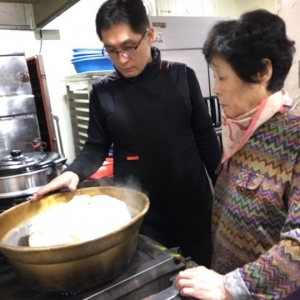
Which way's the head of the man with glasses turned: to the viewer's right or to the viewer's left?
to the viewer's left

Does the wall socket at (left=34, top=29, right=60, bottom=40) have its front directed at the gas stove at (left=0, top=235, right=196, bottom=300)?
yes

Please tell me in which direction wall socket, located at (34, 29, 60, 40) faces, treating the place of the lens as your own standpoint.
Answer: facing the viewer

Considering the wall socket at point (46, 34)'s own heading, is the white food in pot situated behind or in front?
in front

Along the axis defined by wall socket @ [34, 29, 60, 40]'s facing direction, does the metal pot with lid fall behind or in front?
in front

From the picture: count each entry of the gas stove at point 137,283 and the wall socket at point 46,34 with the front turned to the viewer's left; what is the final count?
0
